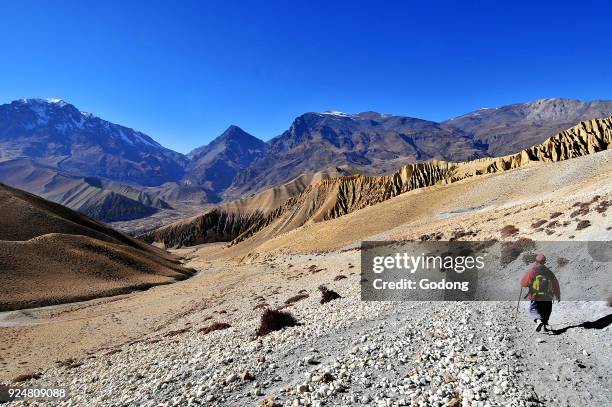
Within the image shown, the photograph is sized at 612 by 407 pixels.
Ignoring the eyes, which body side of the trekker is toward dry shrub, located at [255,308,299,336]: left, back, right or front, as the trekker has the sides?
left

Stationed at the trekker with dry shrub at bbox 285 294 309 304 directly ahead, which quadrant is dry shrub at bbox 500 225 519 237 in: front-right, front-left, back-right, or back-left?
front-right

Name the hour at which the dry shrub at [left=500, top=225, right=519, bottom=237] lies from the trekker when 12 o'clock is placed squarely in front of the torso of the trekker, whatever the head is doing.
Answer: The dry shrub is roughly at 12 o'clock from the trekker.

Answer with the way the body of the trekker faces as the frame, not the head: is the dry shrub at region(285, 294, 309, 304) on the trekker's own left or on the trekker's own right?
on the trekker's own left

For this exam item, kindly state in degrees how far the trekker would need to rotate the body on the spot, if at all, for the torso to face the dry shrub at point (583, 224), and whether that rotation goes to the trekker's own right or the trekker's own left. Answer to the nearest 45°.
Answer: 0° — they already face it

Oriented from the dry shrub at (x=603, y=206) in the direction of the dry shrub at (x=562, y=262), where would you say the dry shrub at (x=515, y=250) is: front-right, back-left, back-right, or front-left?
front-right

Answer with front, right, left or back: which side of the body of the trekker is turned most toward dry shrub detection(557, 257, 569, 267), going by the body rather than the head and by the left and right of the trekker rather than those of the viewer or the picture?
front

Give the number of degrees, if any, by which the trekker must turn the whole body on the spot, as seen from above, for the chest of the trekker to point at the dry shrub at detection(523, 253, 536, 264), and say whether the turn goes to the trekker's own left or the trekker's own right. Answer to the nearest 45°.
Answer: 0° — they already face it

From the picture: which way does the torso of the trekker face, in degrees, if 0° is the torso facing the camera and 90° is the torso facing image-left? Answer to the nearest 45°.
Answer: approximately 180°

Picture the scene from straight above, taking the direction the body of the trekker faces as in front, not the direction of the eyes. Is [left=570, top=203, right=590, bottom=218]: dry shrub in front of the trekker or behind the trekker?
in front

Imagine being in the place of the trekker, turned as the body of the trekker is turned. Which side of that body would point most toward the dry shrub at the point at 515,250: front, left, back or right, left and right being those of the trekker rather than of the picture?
front

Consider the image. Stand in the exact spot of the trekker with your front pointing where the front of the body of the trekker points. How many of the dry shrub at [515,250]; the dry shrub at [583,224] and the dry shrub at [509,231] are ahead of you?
3
